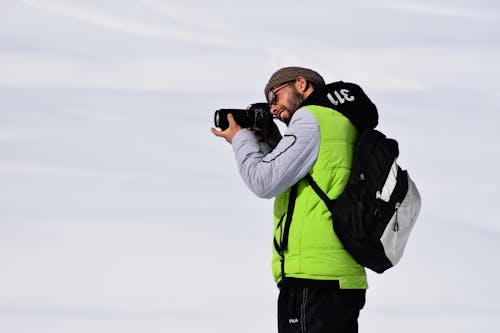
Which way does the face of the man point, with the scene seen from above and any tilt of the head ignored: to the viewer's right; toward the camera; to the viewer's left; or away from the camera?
to the viewer's left

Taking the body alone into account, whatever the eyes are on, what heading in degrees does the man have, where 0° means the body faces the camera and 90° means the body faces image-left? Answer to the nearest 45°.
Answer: approximately 90°
